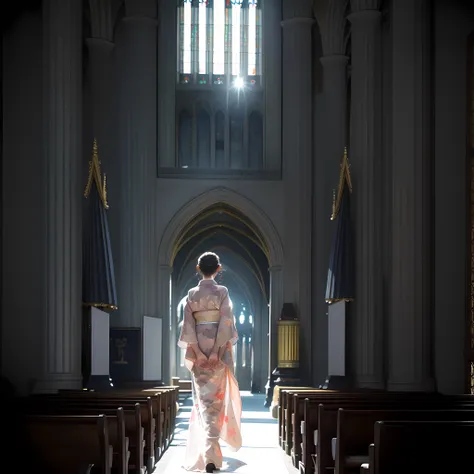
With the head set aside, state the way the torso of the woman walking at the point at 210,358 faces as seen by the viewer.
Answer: away from the camera

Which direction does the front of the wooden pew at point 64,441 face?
away from the camera

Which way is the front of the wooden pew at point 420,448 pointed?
away from the camera

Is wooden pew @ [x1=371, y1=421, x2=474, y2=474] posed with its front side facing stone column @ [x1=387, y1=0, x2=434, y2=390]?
yes

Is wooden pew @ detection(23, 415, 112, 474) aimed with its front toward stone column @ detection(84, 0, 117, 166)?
yes

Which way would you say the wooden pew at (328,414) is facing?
away from the camera

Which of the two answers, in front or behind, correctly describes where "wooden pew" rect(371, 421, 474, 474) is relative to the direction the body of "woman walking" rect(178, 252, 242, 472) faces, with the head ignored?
behind
